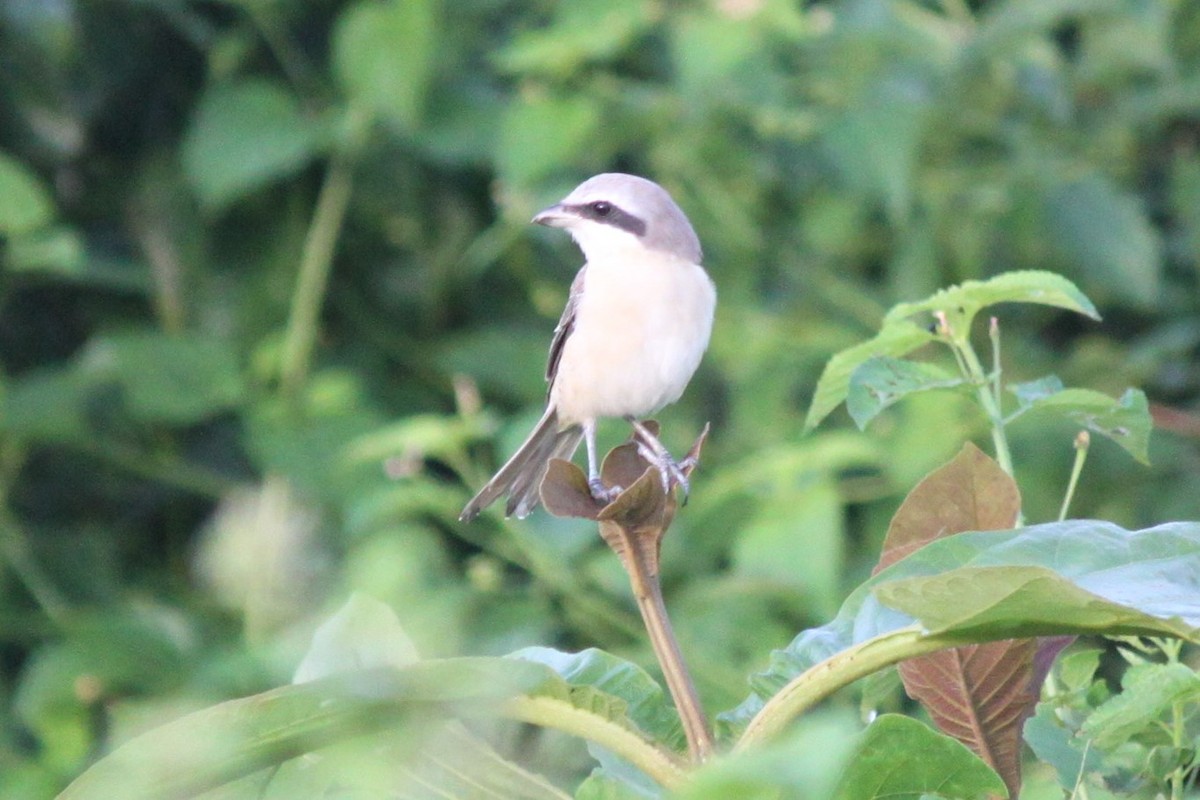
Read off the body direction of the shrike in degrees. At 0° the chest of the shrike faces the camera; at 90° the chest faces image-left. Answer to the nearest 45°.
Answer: approximately 315°

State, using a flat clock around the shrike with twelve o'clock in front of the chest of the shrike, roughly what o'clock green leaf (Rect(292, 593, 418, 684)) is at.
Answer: The green leaf is roughly at 2 o'clock from the shrike.
